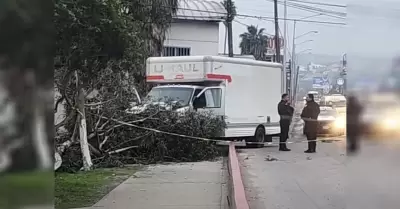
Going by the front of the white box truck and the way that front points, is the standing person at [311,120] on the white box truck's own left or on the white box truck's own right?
on the white box truck's own left

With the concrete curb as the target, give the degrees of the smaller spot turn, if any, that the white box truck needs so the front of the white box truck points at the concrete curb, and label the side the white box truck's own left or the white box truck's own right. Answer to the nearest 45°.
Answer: approximately 45° to the white box truck's own left

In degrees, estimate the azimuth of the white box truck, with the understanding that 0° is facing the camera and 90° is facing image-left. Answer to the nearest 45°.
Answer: approximately 45°
